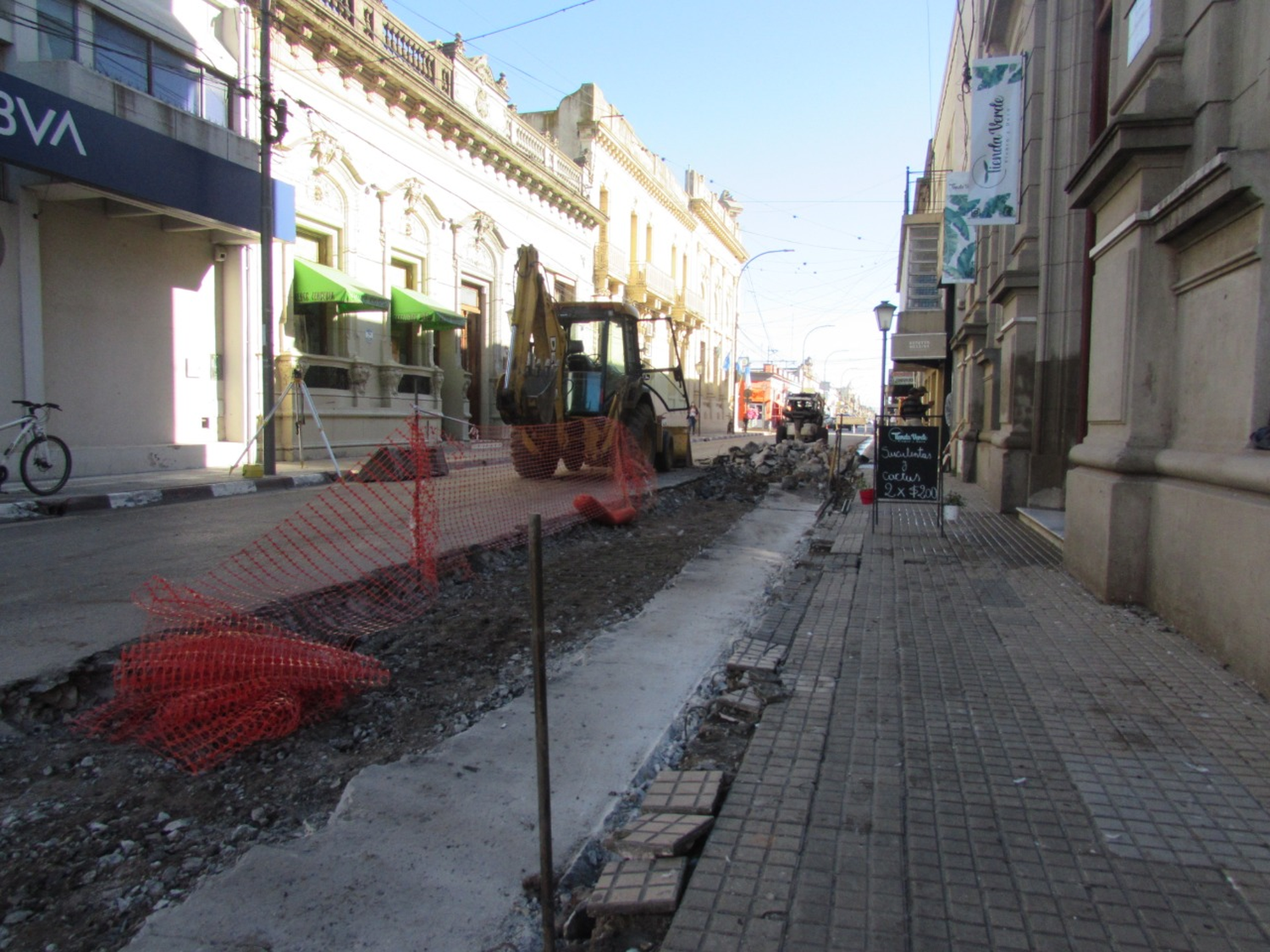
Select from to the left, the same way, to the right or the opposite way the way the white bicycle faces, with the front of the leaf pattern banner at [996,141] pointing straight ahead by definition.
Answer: to the left

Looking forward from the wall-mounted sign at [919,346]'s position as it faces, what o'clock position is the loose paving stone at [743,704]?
The loose paving stone is roughly at 12 o'clock from the wall-mounted sign.

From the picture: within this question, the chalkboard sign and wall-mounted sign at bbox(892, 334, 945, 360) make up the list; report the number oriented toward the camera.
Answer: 2

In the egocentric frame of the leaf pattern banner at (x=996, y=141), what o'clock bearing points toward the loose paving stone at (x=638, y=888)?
The loose paving stone is roughly at 12 o'clock from the leaf pattern banner.

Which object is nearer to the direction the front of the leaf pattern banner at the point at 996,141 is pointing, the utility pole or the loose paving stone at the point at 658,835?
the loose paving stone

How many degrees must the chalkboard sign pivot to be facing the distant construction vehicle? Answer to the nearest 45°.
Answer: approximately 180°

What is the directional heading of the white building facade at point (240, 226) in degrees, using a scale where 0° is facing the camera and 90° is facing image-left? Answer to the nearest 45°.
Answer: approximately 315°

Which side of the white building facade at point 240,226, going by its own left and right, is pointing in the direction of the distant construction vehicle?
left

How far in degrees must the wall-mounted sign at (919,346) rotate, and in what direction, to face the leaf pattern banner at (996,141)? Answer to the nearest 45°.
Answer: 0° — it already faces it

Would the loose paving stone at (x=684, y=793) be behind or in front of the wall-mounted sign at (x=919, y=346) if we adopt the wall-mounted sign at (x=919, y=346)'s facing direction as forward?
in front
